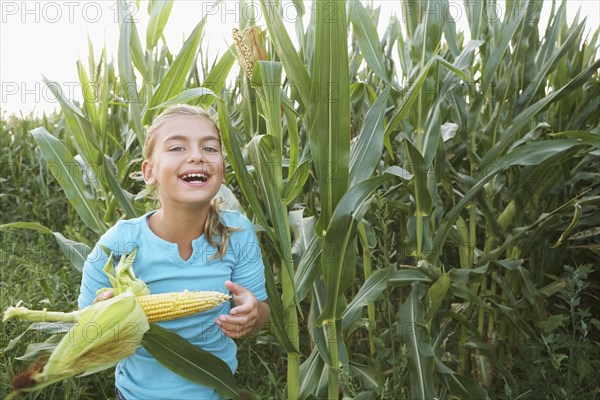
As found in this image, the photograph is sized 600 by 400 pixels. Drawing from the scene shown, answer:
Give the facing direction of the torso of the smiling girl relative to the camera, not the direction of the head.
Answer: toward the camera
